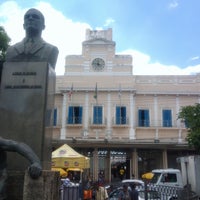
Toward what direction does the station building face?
toward the camera

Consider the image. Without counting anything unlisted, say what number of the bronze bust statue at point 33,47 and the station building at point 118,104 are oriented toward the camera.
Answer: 2

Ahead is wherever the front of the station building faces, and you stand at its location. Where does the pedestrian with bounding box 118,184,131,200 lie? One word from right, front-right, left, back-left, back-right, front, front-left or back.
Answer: front

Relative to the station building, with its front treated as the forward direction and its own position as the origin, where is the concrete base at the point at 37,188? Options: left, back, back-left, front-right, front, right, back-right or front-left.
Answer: front

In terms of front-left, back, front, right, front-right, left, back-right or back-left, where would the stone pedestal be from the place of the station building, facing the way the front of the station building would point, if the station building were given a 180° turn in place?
back

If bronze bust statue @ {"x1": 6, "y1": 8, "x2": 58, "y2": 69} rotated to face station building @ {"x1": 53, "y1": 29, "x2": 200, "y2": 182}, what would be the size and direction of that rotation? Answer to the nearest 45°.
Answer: approximately 180°

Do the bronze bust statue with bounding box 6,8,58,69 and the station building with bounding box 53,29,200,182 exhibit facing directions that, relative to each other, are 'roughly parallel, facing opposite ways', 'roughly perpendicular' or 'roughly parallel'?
roughly parallel

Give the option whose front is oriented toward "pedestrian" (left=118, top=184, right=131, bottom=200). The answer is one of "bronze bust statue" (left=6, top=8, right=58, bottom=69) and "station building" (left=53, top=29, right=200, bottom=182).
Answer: the station building

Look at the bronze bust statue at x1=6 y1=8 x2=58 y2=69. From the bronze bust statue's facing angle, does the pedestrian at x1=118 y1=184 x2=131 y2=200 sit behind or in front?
behind

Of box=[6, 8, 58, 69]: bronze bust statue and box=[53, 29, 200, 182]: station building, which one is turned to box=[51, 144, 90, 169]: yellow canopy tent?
the station building

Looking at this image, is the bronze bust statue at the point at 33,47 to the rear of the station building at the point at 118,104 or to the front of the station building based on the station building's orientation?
to the front
